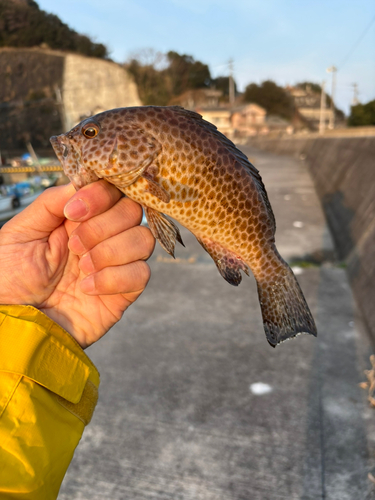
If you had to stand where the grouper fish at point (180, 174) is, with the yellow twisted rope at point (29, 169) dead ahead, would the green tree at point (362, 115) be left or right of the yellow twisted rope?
right

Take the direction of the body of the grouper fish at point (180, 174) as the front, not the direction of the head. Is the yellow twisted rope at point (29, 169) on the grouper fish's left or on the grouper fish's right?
on the grouper fish's right

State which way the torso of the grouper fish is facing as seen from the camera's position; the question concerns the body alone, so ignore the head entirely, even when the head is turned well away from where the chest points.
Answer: to the viewer's left

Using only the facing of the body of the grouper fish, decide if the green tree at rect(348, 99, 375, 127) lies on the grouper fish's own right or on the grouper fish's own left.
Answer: on the grouper fish's own right
